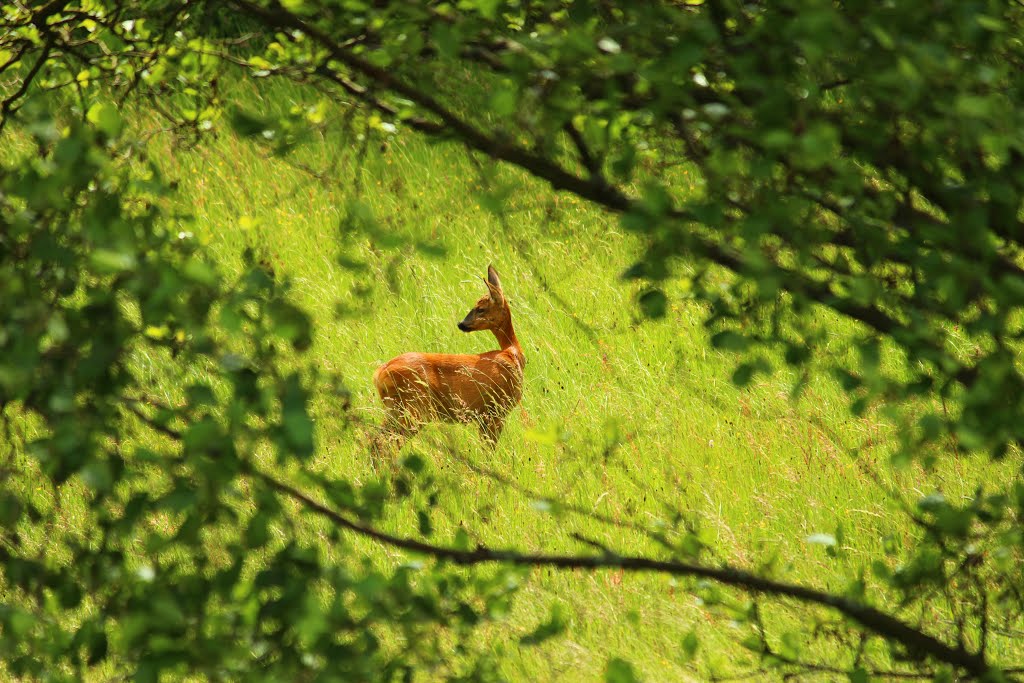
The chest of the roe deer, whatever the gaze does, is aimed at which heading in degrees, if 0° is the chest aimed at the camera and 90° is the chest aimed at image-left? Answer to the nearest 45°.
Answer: approximately 270°
